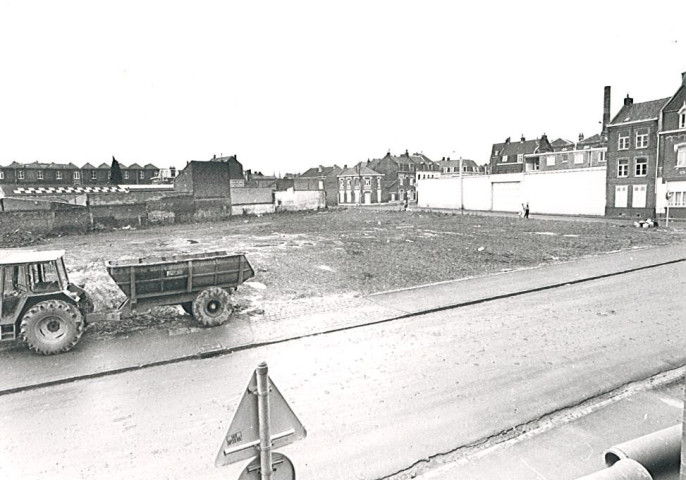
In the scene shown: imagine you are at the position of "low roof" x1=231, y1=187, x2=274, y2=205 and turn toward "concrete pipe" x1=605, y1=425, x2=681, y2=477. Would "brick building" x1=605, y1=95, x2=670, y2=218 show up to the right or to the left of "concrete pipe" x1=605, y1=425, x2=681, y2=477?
left

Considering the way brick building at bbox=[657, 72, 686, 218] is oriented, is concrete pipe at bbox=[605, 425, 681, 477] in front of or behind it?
in front

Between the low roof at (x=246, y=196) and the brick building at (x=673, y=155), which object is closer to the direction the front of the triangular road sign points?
the low roof

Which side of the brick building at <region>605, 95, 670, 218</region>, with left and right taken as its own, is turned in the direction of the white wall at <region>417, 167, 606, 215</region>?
right

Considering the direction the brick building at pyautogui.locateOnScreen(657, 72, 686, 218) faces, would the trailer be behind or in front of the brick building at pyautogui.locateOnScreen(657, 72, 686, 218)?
in front

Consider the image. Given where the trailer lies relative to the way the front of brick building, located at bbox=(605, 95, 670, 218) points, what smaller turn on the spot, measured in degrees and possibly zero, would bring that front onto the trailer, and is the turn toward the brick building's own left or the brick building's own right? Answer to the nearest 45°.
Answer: approximately 45° to the brick building's own left

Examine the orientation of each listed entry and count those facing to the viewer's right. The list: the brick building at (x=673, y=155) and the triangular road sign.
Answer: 0

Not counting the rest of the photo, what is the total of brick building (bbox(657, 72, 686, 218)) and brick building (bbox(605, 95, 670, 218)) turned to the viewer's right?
0

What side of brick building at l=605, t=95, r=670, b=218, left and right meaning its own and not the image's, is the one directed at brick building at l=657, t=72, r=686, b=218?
left

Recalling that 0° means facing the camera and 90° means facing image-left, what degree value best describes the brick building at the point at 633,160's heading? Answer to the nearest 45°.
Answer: approximately 45°

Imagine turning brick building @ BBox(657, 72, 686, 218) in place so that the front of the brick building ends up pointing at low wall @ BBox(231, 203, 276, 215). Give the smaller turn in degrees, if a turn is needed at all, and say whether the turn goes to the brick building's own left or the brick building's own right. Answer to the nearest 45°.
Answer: approximately 45° to the brick building's own right

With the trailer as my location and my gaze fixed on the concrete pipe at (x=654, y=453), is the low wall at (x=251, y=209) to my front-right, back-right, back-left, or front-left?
back-left

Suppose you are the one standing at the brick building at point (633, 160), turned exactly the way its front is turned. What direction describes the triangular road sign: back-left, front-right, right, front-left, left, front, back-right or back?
front-left

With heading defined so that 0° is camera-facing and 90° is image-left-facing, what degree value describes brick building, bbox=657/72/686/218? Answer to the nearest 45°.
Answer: approximately 45°
